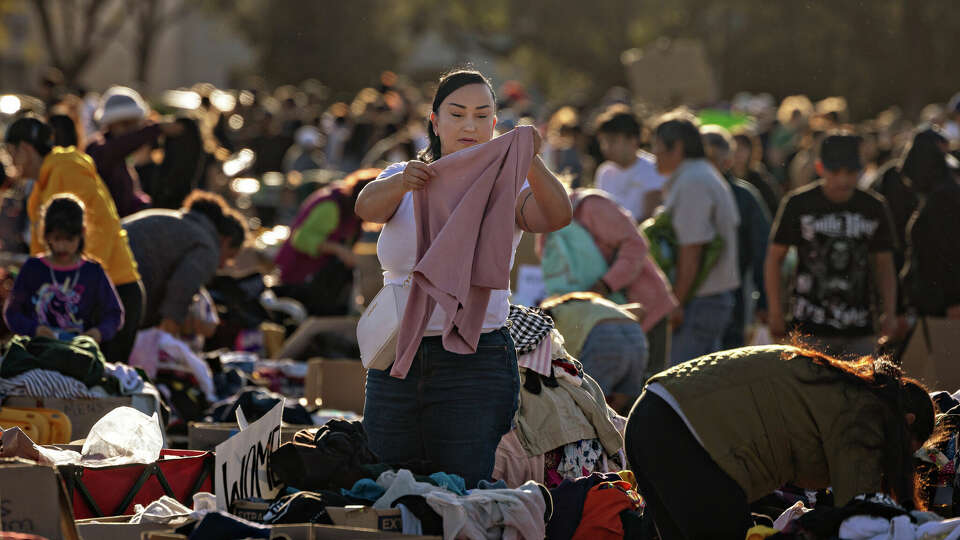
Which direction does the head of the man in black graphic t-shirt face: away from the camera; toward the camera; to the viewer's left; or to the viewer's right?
toward the camera

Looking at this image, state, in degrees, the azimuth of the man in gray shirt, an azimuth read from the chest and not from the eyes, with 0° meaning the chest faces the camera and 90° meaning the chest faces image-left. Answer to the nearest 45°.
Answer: approximately 90°

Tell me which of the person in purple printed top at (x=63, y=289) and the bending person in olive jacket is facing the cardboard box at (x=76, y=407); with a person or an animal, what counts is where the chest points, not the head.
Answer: the person in purple printed top

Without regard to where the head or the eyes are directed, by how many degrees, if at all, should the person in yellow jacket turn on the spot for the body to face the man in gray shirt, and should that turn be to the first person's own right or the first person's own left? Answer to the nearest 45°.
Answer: approximately 180°

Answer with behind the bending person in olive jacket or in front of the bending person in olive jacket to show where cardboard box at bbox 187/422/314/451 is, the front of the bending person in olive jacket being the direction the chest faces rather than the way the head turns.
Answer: behind

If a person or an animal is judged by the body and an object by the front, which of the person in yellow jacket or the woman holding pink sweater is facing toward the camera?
the woman holding pink sweater

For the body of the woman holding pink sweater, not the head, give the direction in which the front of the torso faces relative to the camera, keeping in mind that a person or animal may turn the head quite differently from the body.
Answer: toward the camera

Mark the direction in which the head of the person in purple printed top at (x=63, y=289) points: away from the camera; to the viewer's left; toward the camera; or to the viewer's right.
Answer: toward the camera

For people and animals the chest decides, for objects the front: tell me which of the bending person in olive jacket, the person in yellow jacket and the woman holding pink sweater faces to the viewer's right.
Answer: the bending person in olive jacket

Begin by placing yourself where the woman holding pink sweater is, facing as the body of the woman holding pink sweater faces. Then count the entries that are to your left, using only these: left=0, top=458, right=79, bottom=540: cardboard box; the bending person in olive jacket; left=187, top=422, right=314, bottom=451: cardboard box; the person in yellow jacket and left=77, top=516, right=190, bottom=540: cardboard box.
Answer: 1

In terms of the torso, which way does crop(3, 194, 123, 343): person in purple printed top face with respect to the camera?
toward the camera

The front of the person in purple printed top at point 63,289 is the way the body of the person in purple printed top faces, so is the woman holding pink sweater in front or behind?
in front

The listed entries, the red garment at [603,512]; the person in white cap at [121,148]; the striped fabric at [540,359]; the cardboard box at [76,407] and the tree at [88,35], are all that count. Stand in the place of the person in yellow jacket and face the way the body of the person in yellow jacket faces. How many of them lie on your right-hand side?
2

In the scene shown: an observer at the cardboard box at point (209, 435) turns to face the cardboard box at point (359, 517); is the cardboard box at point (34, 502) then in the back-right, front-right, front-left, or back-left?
front-right

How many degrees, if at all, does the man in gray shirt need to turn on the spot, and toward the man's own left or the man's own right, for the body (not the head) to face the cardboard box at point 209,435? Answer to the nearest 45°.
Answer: approximately 45° to the man's own left

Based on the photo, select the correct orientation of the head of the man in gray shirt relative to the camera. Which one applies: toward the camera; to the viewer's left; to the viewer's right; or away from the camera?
to the viewer's left

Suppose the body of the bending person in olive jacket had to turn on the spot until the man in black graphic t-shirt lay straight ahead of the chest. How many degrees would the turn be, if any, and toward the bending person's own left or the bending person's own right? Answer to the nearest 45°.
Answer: approximately 90° to the bending person's own left
